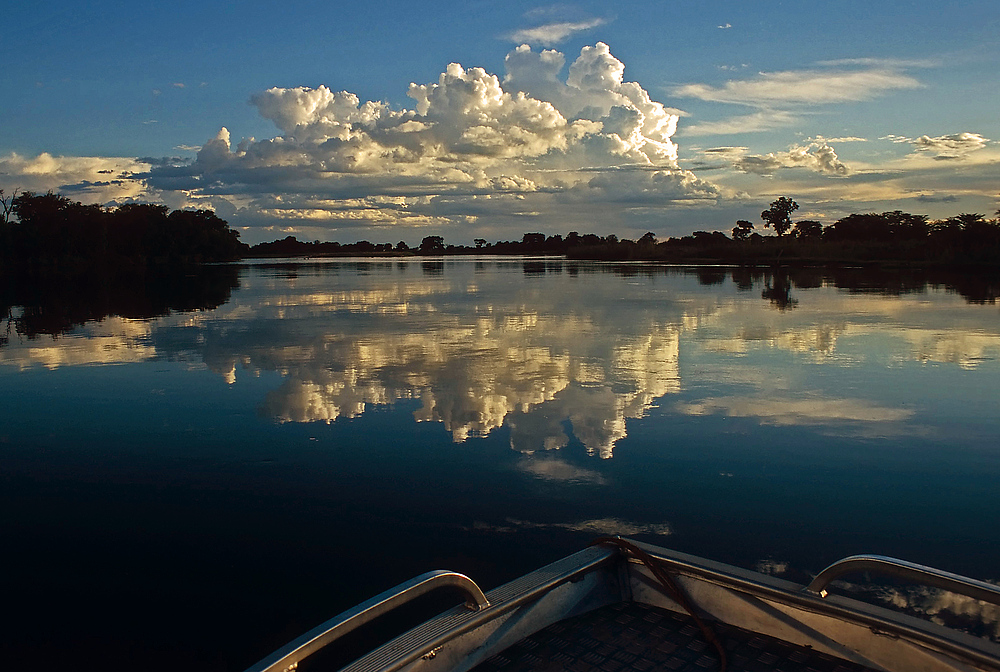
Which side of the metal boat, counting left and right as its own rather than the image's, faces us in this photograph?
back
